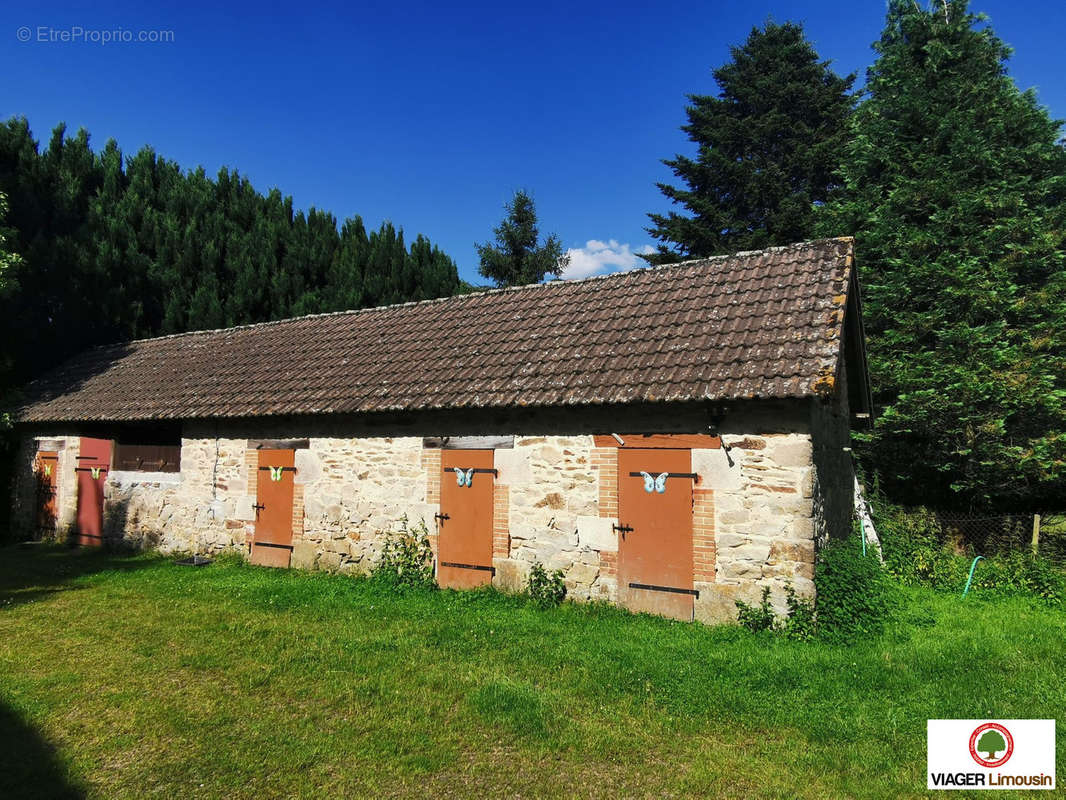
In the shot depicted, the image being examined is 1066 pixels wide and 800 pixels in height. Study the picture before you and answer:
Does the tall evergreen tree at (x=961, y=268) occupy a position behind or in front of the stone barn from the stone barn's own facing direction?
behind

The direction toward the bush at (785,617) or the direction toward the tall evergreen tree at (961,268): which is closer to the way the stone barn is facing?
the bush

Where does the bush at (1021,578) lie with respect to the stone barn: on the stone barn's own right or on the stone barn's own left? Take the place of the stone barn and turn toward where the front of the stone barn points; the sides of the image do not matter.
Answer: on the stone barn's own left

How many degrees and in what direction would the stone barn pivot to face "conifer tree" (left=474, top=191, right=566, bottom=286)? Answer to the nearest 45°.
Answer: approximately 135° to its right

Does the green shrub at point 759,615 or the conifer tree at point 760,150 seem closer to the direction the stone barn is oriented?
the green shrub

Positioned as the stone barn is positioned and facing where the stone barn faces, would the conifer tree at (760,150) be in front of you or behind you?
behind

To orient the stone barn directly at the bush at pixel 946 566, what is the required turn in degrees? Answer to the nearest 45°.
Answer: approximately 135° to its left

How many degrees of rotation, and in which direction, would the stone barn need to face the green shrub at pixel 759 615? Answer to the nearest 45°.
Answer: approximately 90° to its left

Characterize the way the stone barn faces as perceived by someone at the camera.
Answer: facing the viewer and to the left of the viewer

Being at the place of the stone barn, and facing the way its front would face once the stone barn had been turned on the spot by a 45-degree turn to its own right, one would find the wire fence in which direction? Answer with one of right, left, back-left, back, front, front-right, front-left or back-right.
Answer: back

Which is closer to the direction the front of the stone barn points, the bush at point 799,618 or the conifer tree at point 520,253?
the bush

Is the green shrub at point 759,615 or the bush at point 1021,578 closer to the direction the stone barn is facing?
the green shrub
